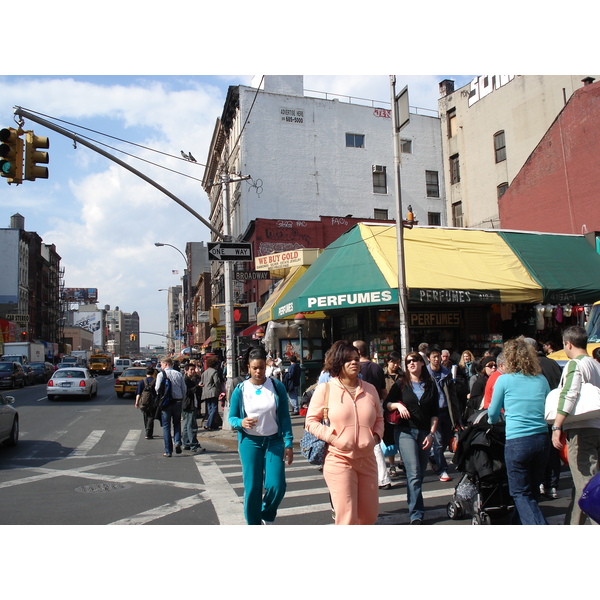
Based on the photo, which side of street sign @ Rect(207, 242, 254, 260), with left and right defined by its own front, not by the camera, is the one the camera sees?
front

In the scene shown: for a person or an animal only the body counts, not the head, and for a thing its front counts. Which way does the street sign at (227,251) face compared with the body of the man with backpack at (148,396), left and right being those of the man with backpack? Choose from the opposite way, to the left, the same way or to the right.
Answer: the opposite way

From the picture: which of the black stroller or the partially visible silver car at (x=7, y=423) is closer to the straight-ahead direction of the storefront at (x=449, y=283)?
the black stroller

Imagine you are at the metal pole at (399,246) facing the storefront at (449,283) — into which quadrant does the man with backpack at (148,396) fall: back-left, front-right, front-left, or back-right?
back-left

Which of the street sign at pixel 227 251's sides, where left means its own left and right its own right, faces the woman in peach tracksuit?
front

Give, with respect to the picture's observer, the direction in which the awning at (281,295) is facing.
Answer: facing the viewer and to the left of the viewer

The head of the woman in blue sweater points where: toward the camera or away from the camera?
away from the camera

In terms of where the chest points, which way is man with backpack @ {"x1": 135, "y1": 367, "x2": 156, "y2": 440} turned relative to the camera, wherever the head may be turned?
away from the camera

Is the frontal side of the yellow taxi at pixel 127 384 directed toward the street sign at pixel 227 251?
no

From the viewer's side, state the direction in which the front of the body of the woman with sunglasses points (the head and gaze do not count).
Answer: toward the camera
